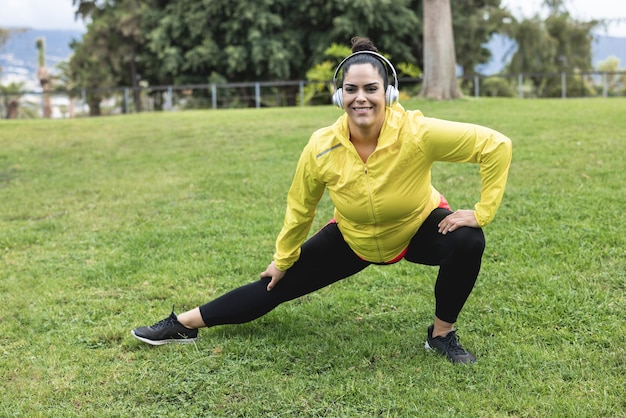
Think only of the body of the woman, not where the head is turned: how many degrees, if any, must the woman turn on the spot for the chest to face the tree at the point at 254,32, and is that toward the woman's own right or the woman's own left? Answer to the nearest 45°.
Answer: approximately 180°

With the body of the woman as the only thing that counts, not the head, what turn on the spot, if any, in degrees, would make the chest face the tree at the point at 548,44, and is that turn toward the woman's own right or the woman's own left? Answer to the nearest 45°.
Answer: approximately 180°

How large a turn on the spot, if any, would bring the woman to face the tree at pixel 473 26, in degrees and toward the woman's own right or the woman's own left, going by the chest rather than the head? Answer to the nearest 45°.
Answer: approximately 180°

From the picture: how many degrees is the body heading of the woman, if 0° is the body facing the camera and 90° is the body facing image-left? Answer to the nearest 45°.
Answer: approximately 0°

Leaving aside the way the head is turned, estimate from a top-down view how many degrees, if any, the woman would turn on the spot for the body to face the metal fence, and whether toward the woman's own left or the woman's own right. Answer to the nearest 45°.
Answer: approximately 180°

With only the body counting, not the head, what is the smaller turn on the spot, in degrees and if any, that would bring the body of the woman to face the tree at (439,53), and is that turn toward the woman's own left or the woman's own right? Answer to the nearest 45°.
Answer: approximately 180°

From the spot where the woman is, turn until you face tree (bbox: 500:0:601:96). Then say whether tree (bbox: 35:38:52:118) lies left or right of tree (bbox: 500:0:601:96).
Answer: left
